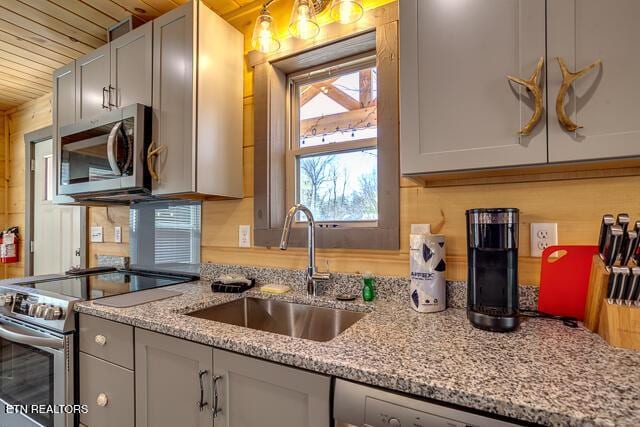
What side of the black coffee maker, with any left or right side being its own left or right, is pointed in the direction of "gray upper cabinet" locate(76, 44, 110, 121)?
right

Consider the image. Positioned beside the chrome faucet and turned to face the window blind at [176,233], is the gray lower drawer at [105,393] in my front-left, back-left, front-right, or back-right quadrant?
front-left

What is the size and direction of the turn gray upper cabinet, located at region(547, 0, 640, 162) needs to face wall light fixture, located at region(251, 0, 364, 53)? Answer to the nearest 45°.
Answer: approximately 90° to its right

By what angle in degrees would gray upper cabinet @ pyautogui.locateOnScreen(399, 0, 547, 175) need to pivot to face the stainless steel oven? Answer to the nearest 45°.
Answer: approximately 90° to its right

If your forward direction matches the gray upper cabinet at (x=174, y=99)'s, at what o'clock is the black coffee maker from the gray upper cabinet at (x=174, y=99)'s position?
The black coffee maker is roughly at 9 o'clock from the gray upper cabinet.

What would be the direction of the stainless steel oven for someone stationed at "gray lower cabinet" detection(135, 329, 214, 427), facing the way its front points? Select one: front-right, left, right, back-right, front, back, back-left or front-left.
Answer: right

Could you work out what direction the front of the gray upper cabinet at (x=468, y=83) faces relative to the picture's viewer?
facing the viewer

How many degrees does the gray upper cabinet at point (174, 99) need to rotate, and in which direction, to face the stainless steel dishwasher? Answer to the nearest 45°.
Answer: approximately 45° to its left

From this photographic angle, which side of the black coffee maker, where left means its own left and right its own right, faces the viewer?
front

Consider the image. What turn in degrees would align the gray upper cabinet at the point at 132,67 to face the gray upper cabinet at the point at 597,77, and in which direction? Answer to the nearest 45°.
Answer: approximately 90° to its left

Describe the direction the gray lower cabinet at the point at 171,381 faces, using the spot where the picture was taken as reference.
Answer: facing the viewer and to the left of the viewer
